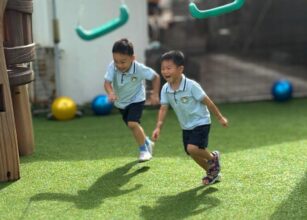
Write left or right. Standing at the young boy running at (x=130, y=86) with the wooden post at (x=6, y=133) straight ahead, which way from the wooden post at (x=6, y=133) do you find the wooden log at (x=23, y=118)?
right

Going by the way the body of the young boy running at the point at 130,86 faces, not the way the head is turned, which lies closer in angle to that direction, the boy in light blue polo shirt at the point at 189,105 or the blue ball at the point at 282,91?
the boy in light blue polo shirt

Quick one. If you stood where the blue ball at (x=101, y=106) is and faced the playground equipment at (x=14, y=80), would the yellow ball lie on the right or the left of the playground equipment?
right

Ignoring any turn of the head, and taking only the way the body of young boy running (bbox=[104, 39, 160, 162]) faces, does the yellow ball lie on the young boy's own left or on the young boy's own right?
on the young boy's own right

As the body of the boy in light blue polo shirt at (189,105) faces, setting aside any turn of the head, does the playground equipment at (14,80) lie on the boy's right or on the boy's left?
on the boy's right

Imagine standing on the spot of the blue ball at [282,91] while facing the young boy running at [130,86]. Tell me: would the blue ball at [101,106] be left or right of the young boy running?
right

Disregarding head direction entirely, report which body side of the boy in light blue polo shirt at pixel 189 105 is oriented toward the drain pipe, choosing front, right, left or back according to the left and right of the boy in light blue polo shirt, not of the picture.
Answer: right

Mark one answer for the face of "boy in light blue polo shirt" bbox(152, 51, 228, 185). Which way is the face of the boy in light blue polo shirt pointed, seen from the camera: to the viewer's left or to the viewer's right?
to the viewer's left

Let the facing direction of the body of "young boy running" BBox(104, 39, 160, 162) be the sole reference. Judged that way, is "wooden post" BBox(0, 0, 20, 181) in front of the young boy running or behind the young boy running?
in front

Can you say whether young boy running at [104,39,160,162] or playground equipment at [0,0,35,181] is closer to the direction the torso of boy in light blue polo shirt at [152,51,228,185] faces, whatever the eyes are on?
the playground equipment

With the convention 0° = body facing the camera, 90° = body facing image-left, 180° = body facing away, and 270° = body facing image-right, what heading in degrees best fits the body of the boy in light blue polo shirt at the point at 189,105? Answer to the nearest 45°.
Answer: approximately 45°

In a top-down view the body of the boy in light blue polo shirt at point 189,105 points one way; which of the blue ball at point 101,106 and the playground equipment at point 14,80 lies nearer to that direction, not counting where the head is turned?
the playground equipment
